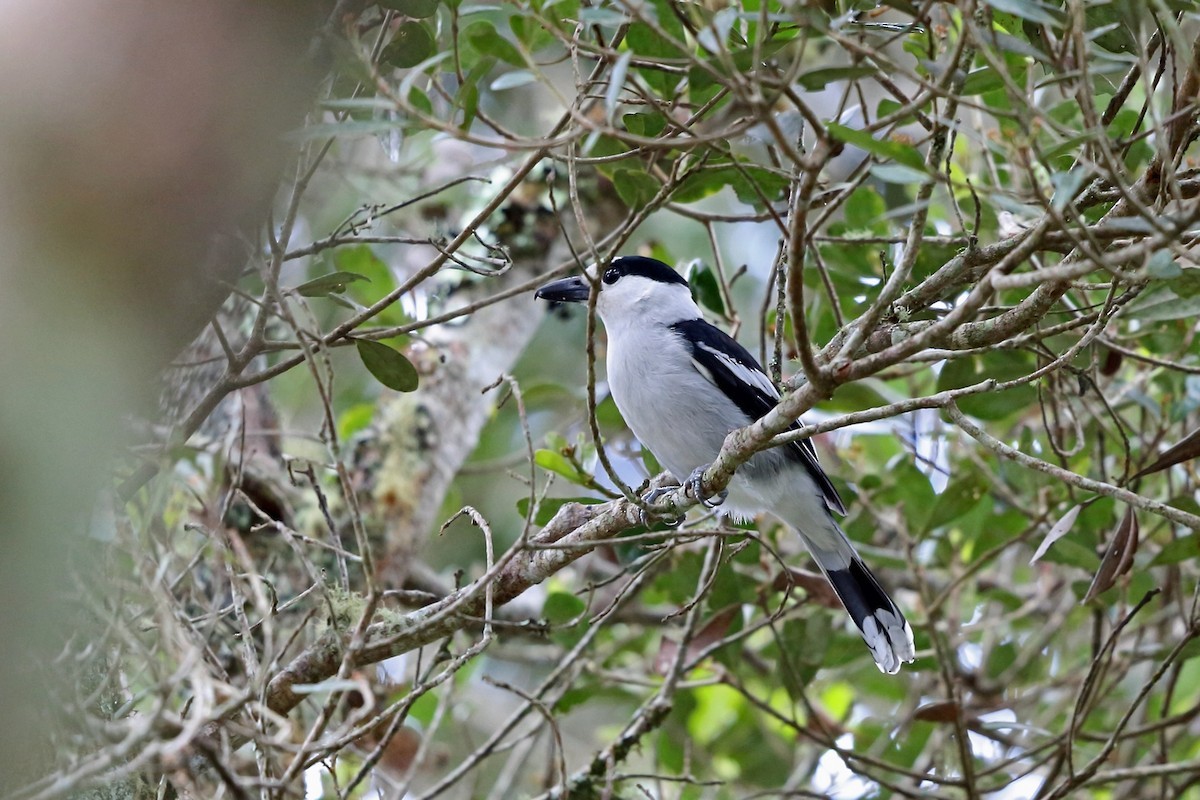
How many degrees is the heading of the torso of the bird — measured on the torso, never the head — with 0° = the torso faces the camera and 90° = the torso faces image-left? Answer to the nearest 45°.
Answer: approximately 90°
